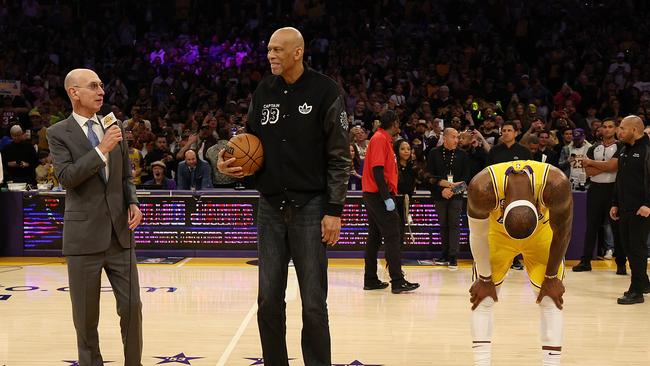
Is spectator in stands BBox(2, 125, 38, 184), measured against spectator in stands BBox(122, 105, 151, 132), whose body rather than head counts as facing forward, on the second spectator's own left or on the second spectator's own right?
on the second spectator's own right

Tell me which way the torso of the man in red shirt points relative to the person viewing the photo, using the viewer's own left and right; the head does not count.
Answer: facing to the right of the viewer

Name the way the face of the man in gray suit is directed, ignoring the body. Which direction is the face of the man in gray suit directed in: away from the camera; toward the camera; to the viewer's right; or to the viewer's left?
to the viewer's right

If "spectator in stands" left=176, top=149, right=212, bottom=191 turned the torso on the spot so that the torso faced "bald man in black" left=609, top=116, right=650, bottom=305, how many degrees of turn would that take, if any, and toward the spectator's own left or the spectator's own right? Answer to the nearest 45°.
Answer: approximately 45° to the spectator's own left

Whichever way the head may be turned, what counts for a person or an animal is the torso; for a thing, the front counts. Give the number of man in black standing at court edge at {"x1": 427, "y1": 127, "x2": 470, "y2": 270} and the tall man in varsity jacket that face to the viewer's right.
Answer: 0

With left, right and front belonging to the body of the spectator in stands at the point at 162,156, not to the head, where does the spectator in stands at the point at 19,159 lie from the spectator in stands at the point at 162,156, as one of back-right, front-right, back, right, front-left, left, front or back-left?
right

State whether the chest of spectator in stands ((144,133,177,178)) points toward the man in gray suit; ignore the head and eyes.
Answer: yes

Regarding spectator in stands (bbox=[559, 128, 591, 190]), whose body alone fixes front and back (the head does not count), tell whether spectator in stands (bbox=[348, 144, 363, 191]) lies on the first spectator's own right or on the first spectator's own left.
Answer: on the first spectator's own right

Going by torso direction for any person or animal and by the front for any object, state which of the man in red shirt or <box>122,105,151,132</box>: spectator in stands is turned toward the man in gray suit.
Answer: the spectator in stands

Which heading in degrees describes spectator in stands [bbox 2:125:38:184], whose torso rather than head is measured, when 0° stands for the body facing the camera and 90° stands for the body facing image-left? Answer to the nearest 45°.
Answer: approximately 0°
